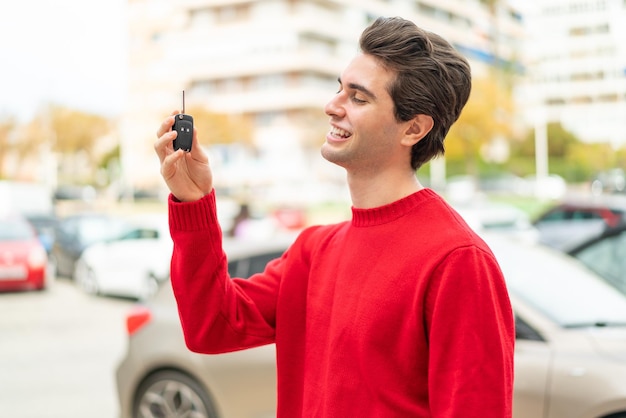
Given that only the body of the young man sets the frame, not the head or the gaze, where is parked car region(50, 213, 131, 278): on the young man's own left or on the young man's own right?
on the young man's own right

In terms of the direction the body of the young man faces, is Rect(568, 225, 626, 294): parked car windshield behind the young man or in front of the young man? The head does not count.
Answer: behind

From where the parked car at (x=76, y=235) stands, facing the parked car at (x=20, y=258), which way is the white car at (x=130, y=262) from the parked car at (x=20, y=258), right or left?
left

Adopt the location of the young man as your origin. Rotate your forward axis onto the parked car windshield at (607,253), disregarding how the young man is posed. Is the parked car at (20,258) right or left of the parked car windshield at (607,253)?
left

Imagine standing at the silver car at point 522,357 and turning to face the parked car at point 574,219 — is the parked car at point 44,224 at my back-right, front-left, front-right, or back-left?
front-left

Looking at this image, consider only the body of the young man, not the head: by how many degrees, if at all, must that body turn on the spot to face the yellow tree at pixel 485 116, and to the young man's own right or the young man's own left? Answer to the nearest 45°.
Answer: approximately 135° to the young man's own right

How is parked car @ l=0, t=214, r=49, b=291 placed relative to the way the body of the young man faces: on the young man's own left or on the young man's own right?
on the young man's own right

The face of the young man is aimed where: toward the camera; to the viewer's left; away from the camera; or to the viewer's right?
to the viewer's left

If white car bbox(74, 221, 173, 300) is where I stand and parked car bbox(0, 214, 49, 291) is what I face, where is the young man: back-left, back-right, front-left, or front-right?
back-left

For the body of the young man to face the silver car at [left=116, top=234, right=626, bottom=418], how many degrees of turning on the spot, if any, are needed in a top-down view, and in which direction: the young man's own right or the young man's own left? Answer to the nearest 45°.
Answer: approximately 135° to the young man's own right

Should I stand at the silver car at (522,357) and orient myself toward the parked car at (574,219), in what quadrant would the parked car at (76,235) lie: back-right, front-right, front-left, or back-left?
front-left

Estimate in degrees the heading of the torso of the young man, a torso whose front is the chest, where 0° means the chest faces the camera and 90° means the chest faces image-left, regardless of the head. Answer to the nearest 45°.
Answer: approximately 45°

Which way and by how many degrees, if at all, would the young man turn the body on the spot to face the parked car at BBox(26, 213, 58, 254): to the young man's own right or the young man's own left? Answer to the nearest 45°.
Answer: approximately 135° to the young man's own right

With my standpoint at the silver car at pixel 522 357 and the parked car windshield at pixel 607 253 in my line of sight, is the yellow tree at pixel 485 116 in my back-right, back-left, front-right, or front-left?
front-left
